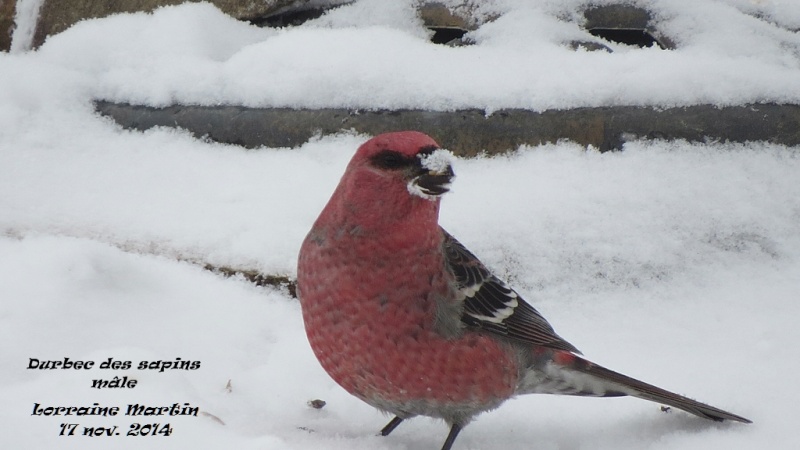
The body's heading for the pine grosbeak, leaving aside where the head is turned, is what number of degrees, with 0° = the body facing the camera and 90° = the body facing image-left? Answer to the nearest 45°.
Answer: approximately 45°
